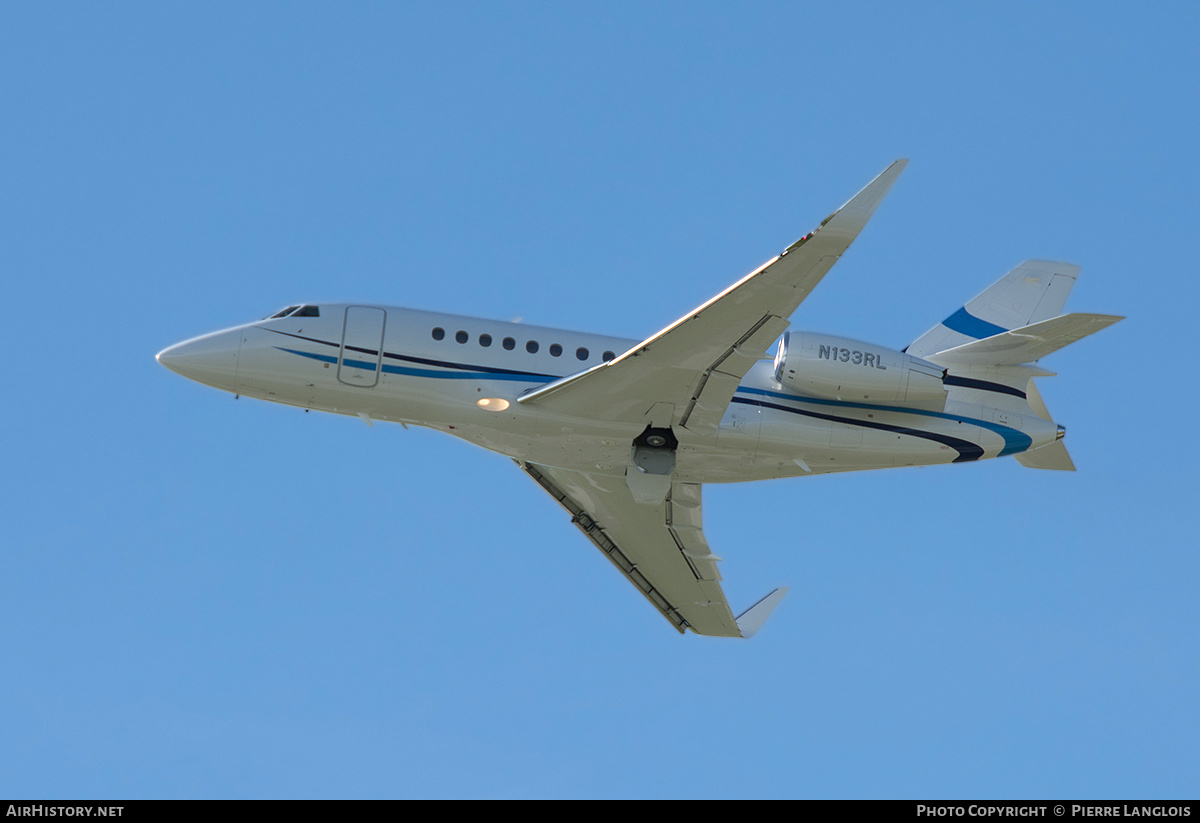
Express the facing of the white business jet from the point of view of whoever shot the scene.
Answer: facing to the left of the viewer
